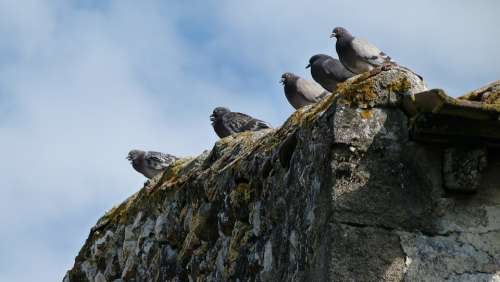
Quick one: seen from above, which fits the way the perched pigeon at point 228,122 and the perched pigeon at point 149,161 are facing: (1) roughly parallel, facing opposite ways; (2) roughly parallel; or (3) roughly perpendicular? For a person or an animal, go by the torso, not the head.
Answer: roughly parallel

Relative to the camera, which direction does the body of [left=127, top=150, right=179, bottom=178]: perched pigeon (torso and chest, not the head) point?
to the viewer's left

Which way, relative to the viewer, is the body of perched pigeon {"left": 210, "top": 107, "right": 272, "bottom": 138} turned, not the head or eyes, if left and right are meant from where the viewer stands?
facing to the left of the viewer

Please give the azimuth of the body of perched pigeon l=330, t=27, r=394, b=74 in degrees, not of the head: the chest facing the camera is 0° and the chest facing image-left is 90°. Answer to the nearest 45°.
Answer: approximately 90°

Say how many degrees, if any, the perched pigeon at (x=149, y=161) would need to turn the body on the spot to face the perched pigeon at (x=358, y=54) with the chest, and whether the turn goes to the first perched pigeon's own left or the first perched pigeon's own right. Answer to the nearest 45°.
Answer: approximately 135° to the first perched pigeon's own left

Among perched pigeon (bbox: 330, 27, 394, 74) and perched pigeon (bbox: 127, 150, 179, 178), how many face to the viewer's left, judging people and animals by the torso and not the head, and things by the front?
2

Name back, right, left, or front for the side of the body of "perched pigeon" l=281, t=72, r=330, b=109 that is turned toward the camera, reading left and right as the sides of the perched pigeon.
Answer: left

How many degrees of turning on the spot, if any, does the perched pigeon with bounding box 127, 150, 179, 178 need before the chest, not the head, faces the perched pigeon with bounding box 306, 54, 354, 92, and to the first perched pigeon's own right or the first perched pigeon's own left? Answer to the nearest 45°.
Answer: approximately 135° to the first perched pigeon's own left

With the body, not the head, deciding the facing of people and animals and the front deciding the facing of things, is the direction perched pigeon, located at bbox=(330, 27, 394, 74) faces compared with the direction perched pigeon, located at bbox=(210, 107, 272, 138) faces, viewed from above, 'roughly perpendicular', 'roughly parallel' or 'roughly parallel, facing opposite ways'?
roughly parallel

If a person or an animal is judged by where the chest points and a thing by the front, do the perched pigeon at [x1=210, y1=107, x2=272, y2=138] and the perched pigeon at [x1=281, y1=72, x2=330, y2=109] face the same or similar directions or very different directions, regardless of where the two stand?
same or similar directions
